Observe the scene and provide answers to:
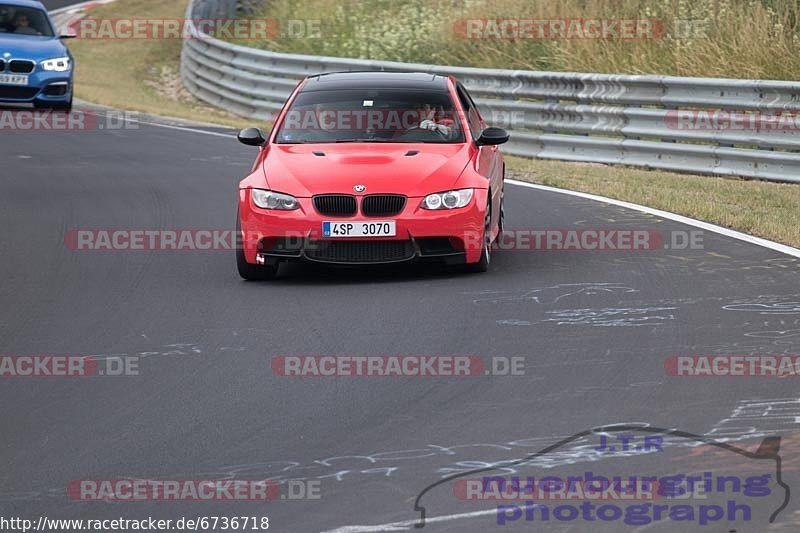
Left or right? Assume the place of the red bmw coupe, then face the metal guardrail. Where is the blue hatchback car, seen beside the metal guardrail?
left

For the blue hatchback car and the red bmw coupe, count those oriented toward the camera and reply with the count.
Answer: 2

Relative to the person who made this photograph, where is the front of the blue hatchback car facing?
facing the viewer

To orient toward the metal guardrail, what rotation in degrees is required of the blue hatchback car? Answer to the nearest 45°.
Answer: approximately 45° to its left

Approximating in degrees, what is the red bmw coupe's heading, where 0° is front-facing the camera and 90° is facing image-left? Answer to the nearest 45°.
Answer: approximately 0°

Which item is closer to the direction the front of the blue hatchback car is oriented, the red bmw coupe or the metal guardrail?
the red bmw coupe

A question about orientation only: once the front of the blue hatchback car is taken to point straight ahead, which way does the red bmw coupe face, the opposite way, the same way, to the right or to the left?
the same way

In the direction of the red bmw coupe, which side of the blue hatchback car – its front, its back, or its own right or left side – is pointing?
front

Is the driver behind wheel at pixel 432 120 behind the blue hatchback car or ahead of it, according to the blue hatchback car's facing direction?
ahead
